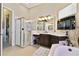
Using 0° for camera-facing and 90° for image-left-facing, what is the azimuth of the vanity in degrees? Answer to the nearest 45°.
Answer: approximately 45°
